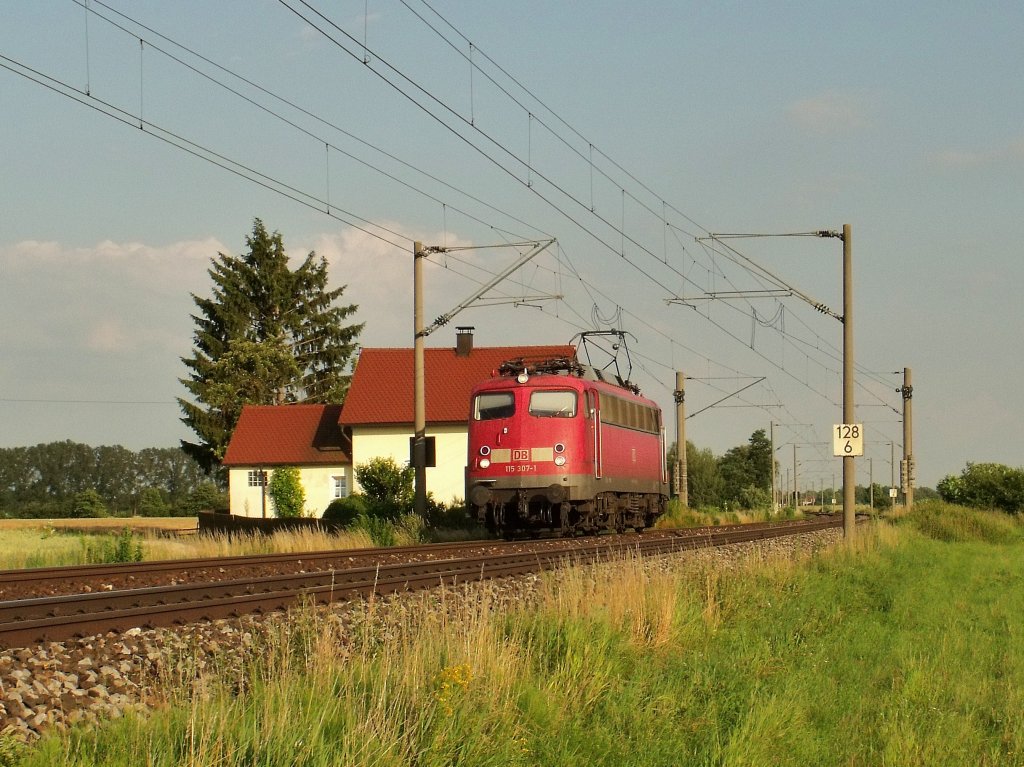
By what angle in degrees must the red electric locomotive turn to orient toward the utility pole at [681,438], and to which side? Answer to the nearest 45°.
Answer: approximately 135° to its right

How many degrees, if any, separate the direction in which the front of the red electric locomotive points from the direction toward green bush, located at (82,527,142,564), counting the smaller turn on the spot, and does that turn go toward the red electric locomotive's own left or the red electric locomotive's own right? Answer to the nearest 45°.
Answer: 0° — it already faces it

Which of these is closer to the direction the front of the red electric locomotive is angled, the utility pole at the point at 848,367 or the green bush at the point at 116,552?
the green bush

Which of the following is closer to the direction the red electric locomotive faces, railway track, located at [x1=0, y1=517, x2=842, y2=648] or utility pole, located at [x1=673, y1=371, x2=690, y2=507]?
the railway track

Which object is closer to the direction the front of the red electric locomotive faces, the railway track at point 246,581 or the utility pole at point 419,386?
the railway track

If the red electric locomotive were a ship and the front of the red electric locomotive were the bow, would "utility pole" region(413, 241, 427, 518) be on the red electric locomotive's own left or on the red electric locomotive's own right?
on the red electric locomotive's own right

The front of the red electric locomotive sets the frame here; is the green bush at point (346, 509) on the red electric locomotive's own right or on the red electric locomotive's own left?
on the red electric locomotive's own right

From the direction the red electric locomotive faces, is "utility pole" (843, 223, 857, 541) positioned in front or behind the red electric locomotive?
behind

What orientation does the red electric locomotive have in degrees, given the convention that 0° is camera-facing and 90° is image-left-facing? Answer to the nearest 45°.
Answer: approximately 45°
